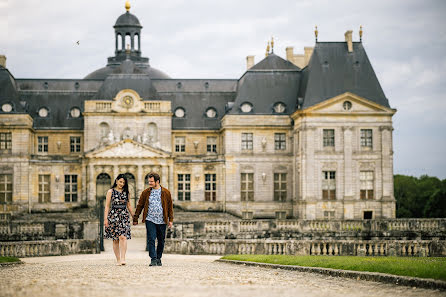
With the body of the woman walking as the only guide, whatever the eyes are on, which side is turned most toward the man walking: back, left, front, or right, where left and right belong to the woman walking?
left

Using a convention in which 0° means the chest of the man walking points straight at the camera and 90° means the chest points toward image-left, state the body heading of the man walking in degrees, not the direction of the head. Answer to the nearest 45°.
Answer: approximately 0°

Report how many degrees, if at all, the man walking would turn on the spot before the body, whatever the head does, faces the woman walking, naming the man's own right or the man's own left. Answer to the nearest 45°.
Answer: approximately 90° to the man's own right

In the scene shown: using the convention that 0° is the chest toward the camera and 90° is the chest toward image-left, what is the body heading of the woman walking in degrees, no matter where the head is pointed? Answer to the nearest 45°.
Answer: approximately 0°

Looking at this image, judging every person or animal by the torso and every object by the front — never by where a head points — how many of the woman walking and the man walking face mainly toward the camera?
2
